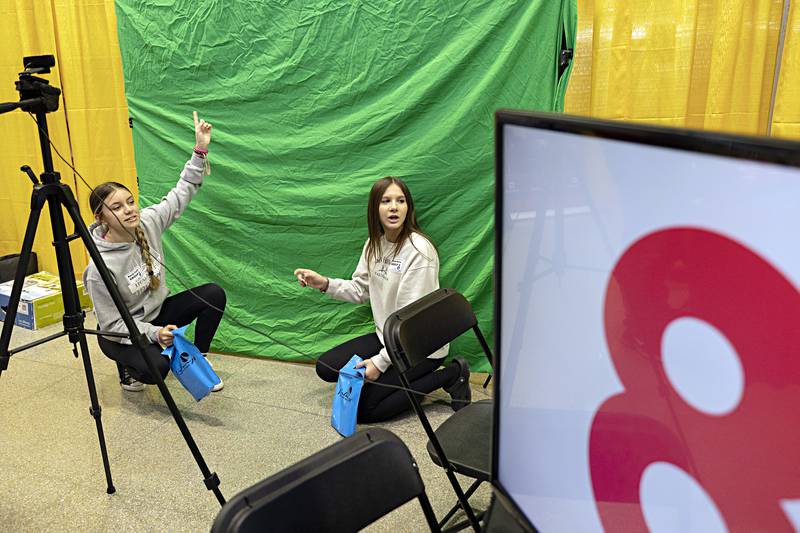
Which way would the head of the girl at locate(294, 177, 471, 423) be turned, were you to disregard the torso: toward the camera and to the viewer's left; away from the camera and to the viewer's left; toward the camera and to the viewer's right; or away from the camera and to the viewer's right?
toward the camera and to the viewer's left

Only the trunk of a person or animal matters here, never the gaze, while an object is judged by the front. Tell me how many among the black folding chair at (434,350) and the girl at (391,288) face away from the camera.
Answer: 0

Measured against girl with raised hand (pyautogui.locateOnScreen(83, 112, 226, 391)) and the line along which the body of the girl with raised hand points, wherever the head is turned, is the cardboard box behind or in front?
behind

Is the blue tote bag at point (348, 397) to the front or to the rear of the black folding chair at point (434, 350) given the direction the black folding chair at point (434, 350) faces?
to the rear

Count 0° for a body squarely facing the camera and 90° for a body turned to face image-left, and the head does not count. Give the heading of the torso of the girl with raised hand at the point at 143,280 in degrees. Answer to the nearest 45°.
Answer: approximately 315°

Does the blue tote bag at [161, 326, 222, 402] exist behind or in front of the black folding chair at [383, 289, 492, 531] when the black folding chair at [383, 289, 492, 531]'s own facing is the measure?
behind

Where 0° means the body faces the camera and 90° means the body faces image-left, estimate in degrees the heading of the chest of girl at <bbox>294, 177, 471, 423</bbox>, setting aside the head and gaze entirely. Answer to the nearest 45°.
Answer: approximately 45°

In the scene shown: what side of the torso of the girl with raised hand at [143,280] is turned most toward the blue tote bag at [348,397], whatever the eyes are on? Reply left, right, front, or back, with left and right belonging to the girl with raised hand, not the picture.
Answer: front

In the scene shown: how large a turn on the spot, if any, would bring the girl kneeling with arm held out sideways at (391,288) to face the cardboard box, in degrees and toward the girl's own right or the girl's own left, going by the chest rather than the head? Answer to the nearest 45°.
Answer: approximately 90° to the girl's own right

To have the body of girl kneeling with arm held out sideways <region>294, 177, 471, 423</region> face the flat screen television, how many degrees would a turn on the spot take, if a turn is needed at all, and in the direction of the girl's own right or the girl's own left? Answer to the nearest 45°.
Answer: approximately 45° to the girl's own left

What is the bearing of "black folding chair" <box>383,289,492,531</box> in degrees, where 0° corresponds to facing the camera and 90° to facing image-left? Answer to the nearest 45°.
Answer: approximately 315°

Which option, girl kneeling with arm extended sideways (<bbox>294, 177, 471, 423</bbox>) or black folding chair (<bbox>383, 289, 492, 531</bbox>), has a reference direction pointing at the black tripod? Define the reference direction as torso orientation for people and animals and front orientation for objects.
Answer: the girl kneeling with arm extended sideways
